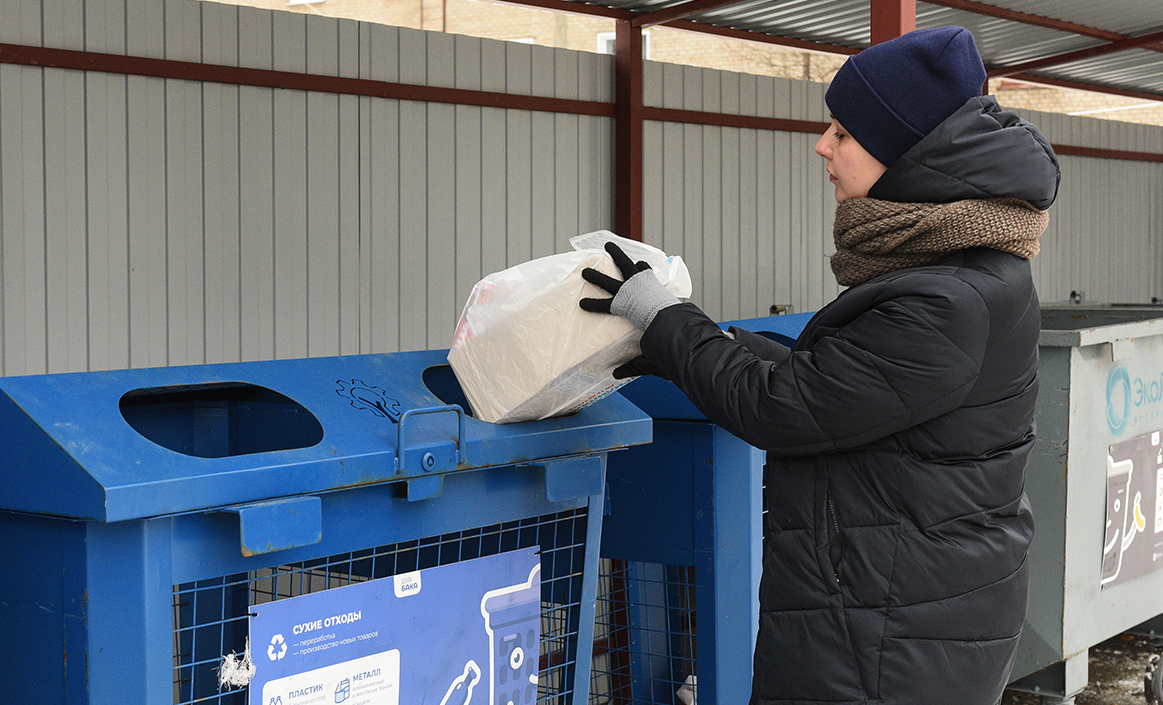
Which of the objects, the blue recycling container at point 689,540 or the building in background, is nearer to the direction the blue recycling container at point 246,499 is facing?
the blue recycling container

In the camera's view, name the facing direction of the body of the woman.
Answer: to the viewer's left

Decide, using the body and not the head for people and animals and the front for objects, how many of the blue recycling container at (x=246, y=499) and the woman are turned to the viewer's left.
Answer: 1

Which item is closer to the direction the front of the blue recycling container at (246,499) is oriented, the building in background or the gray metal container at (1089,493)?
the gray metal container

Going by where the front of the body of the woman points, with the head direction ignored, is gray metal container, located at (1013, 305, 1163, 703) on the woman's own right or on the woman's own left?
on the woman's own right

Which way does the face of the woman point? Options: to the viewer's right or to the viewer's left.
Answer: to the viewer's left

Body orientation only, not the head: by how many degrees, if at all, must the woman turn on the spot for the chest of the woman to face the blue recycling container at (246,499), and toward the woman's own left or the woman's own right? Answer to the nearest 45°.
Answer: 0° — they already face it

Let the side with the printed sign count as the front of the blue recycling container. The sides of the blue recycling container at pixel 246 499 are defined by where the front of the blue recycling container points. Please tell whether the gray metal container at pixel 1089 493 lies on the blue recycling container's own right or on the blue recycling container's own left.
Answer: on the blue recycling container's own left

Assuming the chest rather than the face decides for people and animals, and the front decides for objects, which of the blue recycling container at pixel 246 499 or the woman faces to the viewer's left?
the woman

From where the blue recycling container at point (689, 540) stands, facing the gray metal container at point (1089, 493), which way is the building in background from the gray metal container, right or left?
left
